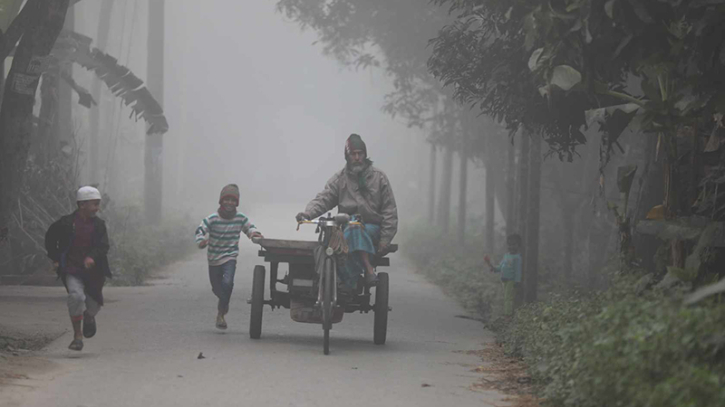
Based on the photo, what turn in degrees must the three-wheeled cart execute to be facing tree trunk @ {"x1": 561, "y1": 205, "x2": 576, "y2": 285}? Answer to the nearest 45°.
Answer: approximately 135° to its left

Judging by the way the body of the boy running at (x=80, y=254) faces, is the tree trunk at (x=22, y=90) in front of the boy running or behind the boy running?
behind

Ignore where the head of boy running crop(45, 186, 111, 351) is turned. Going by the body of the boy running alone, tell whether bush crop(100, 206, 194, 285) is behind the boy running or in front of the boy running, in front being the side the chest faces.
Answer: behind

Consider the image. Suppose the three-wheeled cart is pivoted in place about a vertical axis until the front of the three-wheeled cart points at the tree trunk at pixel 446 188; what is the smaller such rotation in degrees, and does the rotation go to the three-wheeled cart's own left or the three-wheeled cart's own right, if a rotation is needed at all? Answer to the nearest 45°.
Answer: approximately 180°

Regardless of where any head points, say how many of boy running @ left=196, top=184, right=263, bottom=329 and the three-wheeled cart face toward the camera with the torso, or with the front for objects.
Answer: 2

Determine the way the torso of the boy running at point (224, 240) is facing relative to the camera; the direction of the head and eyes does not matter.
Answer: toward the camera

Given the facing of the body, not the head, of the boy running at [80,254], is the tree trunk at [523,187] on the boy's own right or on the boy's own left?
on the boy's own left

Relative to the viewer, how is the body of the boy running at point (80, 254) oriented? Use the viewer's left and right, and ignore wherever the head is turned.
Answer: facing the viewer

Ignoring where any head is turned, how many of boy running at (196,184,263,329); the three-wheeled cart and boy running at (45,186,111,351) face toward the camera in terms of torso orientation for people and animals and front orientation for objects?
3

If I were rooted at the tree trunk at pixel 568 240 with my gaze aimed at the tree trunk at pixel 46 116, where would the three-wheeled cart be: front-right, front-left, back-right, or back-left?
front-left

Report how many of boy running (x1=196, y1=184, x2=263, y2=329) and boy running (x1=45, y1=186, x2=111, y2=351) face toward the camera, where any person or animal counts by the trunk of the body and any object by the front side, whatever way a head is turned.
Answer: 2
